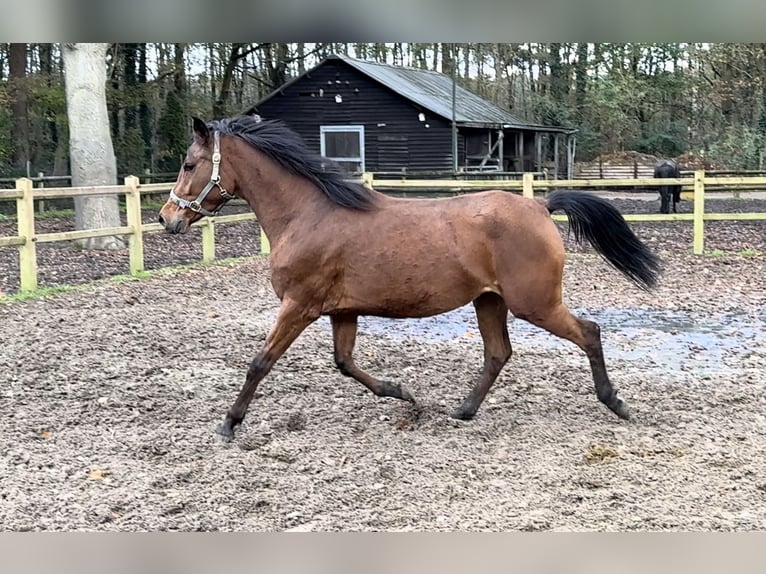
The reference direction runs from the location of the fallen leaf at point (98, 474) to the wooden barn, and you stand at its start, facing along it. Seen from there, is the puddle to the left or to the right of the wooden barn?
right

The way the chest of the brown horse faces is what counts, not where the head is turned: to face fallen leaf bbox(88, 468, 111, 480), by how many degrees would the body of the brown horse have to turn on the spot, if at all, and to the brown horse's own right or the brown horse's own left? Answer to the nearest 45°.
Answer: approximately 45° to the brown horse's own left

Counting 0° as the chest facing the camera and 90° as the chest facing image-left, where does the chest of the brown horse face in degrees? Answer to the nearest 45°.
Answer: approximately 90°

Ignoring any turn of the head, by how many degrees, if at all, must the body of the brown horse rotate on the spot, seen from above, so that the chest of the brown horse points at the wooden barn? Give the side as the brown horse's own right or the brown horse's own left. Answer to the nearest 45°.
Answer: approximately 90° to the brown horse's own right

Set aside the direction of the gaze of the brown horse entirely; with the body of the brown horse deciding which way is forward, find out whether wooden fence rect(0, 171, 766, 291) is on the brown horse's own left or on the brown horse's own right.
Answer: on the brown horse's own right

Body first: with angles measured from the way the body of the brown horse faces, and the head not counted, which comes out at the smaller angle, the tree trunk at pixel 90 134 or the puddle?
the tree trunk

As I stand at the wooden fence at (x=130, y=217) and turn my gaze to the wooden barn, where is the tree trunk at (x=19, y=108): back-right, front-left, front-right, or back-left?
front-left

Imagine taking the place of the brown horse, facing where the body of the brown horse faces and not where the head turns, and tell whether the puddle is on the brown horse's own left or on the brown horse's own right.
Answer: on the brown horse's own right
